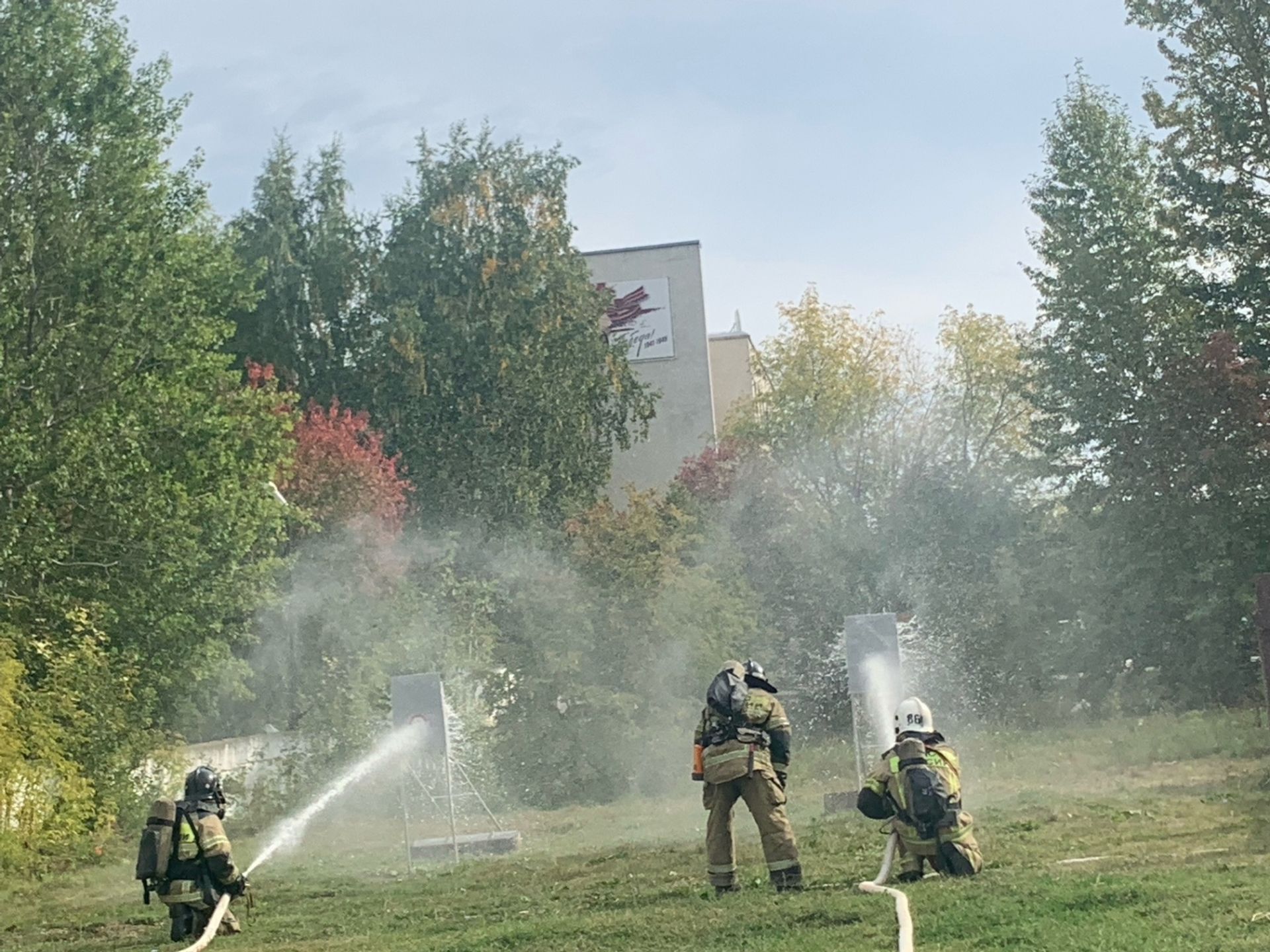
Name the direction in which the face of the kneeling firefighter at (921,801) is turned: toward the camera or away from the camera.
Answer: away from the camera

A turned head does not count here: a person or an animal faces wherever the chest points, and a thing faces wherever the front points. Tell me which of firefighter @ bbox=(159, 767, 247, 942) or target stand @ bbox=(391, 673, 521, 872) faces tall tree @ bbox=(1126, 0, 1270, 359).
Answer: the firefighter

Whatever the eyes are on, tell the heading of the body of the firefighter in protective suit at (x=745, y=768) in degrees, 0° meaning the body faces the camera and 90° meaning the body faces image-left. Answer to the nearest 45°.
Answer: approximately 180°

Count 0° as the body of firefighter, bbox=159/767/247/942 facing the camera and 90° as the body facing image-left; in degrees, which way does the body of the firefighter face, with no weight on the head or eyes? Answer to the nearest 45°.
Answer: approximately 225°

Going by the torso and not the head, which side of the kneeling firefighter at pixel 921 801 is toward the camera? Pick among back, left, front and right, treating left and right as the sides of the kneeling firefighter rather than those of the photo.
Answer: back

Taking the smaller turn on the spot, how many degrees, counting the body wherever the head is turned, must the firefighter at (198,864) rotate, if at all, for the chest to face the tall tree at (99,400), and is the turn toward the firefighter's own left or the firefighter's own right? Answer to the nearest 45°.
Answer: approximately 45° to the firefighter's own left

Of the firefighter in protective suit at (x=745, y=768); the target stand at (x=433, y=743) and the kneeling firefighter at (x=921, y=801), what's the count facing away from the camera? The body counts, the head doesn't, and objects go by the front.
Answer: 2

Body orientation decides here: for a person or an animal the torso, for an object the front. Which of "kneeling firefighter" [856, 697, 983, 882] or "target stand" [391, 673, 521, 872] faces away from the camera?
the kneeling firefighter

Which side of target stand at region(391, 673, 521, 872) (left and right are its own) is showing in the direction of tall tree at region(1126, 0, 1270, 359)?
back

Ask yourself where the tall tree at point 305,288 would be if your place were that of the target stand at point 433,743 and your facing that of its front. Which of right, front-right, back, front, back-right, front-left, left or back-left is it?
back-right

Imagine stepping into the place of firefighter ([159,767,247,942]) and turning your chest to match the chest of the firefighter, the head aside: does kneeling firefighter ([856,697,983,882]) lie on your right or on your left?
on your right

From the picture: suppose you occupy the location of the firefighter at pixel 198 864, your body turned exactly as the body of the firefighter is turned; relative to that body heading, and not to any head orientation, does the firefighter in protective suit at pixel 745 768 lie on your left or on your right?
on your right

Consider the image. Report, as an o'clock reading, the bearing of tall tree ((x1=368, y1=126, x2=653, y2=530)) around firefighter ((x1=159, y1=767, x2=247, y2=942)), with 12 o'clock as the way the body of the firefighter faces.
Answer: The tall tree is roughly at 11 o'clock from the firefighter.
